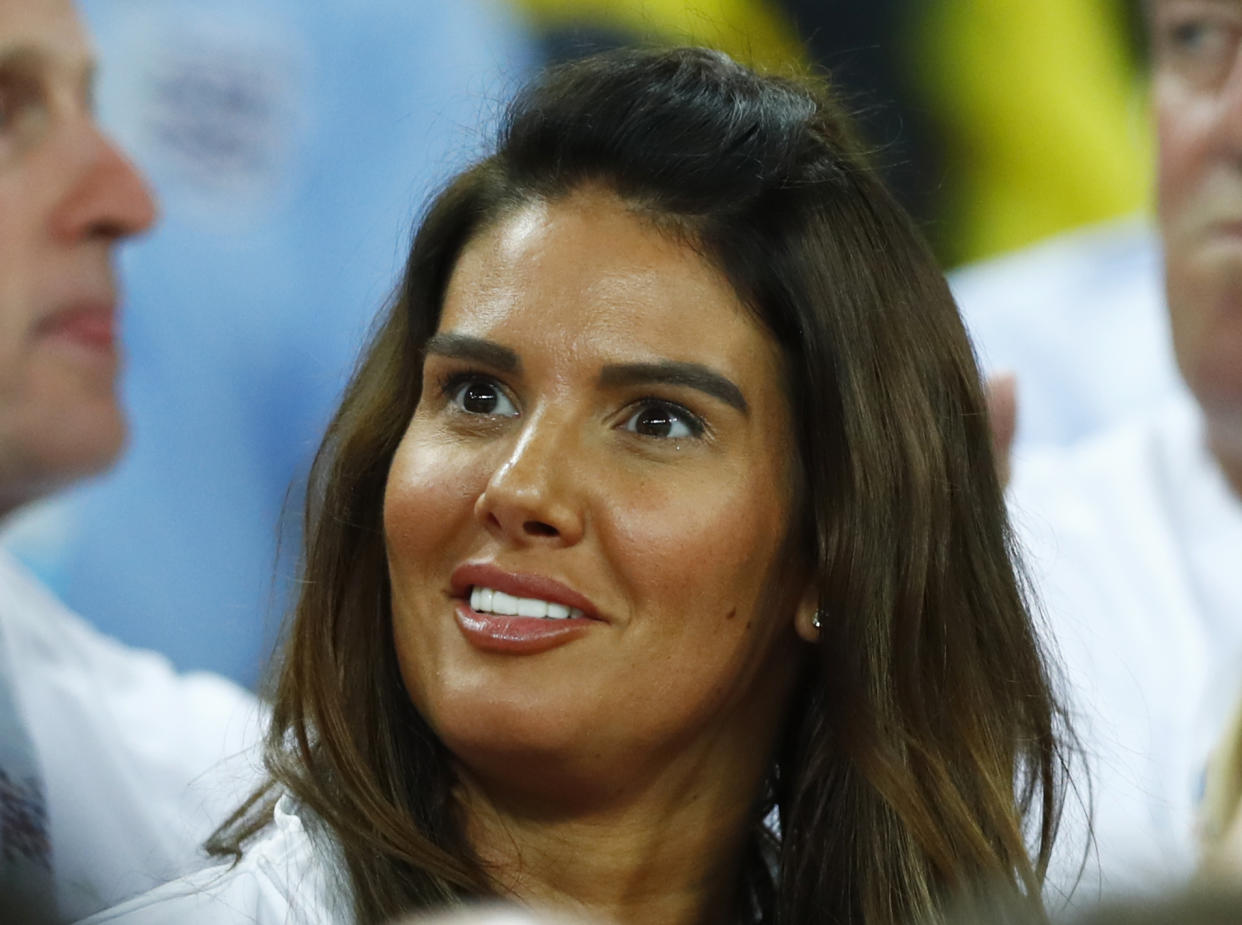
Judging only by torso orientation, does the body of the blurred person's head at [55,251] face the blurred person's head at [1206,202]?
yes

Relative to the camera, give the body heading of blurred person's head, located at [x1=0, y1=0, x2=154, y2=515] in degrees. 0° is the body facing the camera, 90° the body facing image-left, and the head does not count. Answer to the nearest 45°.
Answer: approximately 270°

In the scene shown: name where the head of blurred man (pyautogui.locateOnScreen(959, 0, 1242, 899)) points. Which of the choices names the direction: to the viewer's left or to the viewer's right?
to the viewer's left

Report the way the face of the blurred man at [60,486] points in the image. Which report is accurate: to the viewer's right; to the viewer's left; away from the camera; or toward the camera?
to the viewer's right

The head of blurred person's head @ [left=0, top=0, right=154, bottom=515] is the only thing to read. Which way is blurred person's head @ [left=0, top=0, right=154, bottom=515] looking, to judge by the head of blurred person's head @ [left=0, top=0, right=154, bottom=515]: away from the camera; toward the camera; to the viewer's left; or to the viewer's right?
to the viewer's right

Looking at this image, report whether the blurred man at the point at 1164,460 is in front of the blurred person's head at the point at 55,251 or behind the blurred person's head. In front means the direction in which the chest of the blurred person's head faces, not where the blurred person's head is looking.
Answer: in front
